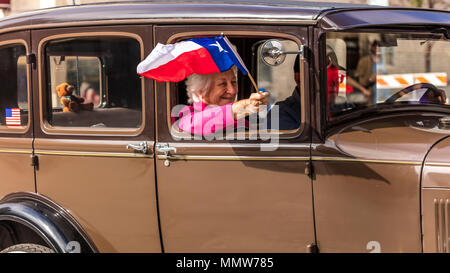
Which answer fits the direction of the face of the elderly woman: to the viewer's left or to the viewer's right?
to the viewer's right

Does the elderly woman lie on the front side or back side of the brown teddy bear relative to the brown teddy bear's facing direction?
on the front side
